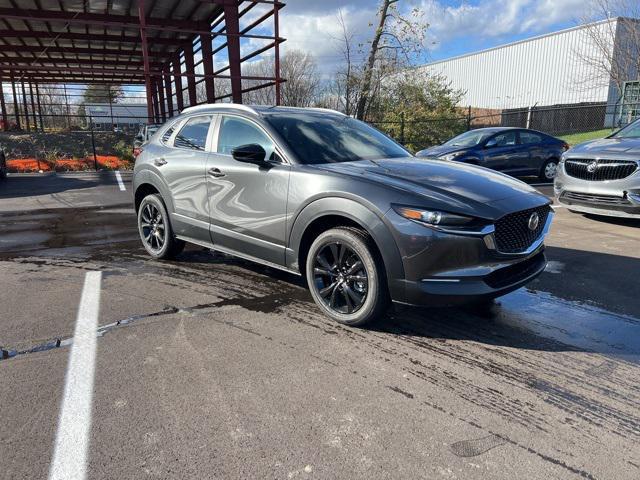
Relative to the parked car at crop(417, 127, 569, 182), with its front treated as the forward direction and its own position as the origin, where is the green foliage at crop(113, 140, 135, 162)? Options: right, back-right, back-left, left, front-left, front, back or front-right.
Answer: front-right

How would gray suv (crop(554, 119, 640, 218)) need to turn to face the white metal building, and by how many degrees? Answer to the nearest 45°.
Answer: approximately 135° to its right

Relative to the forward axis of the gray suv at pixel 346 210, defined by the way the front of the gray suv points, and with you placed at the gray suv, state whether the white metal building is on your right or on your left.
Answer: on your left

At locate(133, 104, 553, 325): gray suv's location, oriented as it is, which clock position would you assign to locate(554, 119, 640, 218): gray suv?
locate(554, 119, 640, 218): gray suv is roughly at 9 o'clock from locate(133, 104, 553, 325): gray suv.

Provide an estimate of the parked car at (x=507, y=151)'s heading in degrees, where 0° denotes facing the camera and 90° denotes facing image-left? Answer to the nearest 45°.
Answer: approximately 45°

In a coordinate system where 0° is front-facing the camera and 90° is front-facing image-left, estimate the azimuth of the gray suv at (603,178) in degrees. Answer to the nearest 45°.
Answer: approximately 45°

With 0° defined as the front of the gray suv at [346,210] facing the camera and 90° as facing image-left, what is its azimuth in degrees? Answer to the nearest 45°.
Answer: approximately 315°

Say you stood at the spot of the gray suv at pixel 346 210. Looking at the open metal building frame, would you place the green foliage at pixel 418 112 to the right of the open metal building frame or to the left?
right
